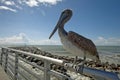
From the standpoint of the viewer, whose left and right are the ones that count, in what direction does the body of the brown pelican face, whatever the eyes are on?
facing to the left of the viewer
